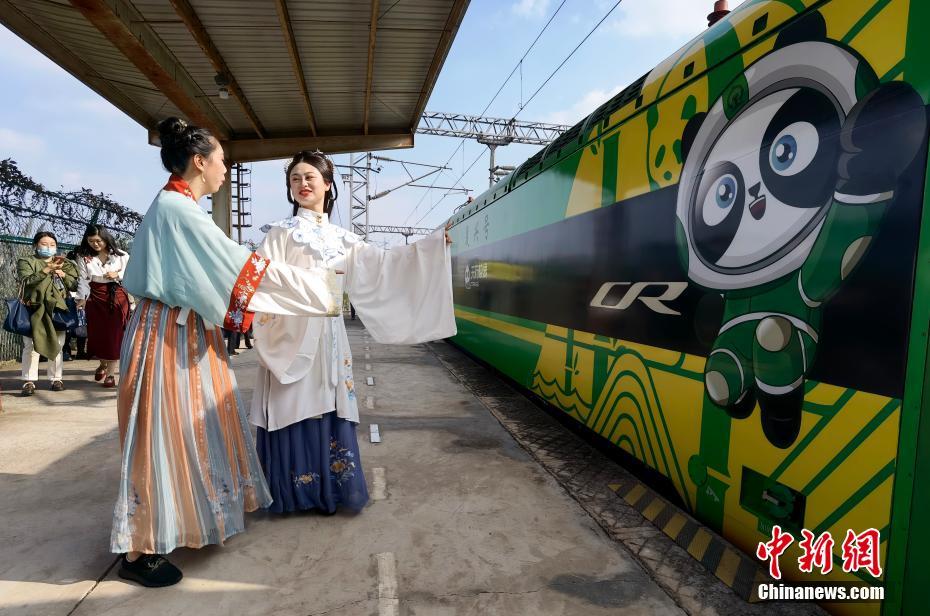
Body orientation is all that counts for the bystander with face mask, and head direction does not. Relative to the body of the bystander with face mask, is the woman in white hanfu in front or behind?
in front

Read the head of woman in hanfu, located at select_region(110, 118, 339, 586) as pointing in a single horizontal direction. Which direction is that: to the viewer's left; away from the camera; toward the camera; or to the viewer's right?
to the viewer's right

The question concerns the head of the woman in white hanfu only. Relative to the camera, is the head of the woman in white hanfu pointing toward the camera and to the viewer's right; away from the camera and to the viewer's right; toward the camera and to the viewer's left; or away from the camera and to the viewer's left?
toward the camera and to the viewer's left

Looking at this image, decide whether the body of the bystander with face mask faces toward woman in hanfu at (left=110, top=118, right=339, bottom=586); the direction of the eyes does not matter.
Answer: yes

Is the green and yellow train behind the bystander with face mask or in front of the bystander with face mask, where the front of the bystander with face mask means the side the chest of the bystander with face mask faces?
in front

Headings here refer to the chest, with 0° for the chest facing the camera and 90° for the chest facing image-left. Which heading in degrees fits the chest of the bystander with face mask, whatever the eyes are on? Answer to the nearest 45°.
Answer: approximately 0°
